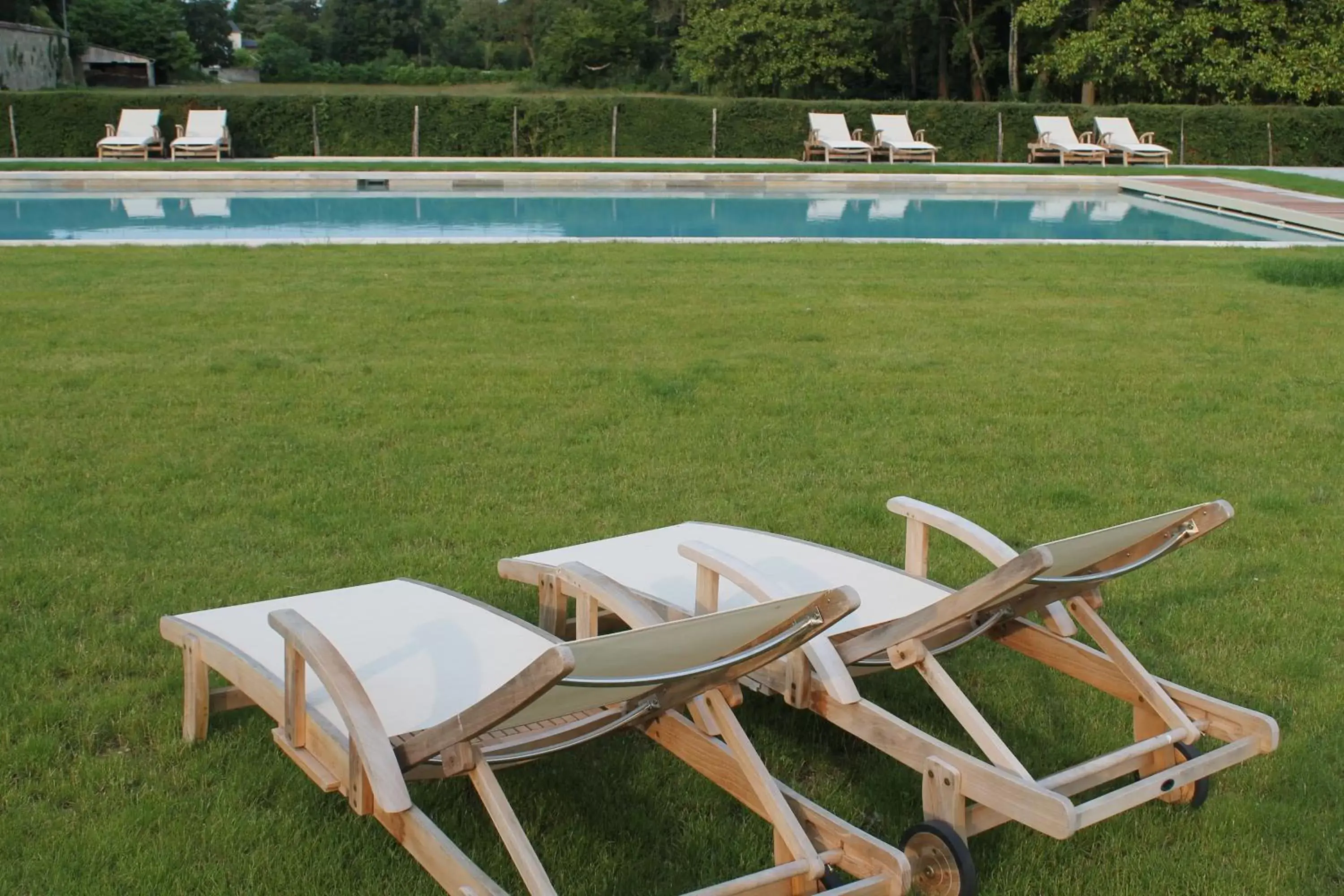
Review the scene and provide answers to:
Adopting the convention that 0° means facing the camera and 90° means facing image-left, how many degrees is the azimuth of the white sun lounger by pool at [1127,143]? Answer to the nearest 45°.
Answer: approximately 315°

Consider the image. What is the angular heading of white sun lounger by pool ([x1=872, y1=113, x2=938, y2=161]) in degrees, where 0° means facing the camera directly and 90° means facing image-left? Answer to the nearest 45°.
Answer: approximately 315°

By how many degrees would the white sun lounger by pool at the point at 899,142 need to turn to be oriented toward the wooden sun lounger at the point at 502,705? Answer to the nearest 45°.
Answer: approximately 45° to its right

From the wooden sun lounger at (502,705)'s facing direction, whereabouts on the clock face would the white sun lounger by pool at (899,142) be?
The white sun lounger by pool is roughly at 2 o'clock from the wooden sun lounger.

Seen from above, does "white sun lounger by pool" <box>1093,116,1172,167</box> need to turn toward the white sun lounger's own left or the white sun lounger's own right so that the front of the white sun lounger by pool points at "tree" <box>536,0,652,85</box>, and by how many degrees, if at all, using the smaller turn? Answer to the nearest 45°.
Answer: approximately 180°

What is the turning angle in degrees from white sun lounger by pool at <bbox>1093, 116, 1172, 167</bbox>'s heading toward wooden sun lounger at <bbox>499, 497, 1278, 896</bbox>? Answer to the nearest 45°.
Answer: approximately 45° to its right

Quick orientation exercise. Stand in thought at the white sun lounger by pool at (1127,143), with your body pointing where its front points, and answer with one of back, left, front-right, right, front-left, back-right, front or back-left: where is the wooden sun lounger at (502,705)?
front-right

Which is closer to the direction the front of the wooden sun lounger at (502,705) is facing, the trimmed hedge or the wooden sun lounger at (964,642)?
the trimmed hedge

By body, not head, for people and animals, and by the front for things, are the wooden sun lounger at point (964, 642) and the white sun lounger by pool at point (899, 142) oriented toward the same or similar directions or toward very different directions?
very different directions

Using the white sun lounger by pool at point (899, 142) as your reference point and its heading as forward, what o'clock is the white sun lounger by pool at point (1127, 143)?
the white sun lounger by pool at point (1127, 143) is roughly at 10 o'clock from the white sun lounger by pool at point (899, 142).

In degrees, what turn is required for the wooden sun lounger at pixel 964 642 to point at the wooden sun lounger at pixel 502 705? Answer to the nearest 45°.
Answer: approximately 90° to its left
